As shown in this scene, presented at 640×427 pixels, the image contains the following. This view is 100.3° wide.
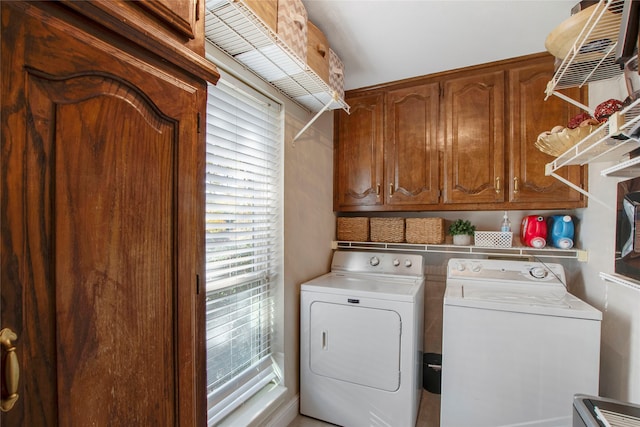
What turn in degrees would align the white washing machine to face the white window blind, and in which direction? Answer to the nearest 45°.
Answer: approximately 45° to its right

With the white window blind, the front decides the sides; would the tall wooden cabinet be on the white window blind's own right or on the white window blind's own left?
on the white window blind's own right

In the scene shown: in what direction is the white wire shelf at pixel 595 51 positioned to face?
to the viewer's left

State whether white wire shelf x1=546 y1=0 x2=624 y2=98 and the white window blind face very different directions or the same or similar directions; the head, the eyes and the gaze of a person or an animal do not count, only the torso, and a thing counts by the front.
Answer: very different directions

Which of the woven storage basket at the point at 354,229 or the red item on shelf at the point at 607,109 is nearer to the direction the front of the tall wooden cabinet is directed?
the red item on shelf

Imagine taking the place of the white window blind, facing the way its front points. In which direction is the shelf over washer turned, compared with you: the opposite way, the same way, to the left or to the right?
to the right

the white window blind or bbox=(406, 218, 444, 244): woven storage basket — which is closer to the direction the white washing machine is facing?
the white window blind
